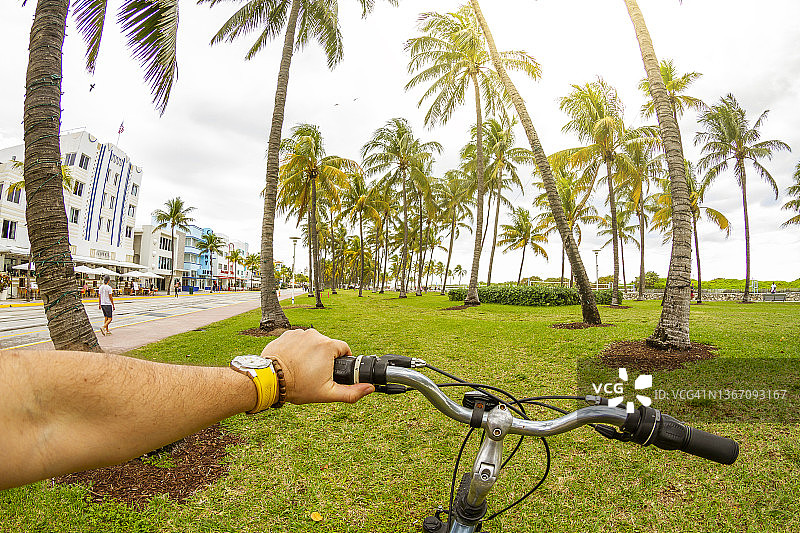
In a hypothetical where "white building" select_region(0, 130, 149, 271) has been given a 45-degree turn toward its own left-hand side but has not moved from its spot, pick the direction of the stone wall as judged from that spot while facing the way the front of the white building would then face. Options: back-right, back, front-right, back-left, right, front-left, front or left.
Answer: front-right

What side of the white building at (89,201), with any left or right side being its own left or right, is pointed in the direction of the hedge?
front

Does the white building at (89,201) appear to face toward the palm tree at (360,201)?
yes

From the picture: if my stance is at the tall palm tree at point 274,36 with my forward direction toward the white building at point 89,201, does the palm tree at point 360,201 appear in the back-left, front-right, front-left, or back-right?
front-right

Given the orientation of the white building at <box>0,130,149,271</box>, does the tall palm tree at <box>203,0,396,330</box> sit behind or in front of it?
in front

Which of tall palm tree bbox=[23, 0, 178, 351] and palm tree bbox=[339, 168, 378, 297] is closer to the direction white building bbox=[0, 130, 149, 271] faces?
the palm tree

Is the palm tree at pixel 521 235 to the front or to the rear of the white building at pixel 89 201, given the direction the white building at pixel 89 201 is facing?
to the front

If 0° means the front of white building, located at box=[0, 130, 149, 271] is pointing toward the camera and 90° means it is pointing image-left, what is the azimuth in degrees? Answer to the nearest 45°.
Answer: approximately 315°

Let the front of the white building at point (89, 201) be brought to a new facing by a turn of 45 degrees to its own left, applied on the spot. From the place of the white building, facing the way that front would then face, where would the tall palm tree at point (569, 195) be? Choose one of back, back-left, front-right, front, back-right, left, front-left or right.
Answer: front-right

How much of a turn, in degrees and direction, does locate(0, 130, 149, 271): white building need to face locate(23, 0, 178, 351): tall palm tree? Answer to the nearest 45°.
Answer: approximately 45° to its right

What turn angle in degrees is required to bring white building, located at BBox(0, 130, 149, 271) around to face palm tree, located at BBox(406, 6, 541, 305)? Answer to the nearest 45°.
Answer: approximately 45° to its right
